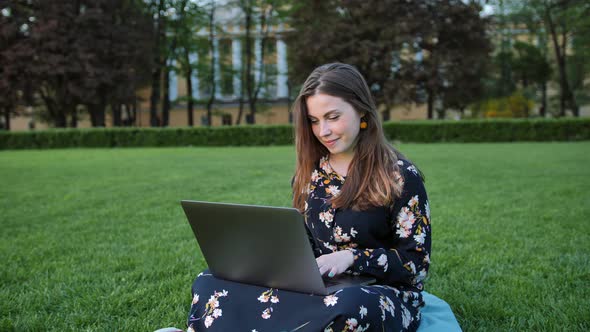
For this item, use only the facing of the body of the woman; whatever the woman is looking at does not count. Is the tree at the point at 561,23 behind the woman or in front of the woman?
behind

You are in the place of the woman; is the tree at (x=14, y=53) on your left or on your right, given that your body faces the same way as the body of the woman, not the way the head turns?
on your right

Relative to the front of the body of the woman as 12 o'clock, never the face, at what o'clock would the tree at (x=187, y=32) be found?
The tree is roughly at 4 o'clock from the woman.

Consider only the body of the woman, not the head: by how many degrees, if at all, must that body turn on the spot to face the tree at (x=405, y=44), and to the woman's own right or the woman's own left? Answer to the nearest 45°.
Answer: approximately 135° to the woman's own right

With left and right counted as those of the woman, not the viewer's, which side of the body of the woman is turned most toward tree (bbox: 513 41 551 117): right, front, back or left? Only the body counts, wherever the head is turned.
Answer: back

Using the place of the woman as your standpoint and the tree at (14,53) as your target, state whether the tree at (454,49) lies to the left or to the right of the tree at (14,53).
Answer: right

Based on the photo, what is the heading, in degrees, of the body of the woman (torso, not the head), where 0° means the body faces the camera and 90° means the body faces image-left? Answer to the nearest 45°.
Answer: approximately 45°

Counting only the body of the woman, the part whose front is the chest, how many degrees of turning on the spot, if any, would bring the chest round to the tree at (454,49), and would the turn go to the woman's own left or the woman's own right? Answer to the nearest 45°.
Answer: approximately 135° to the woman's own right

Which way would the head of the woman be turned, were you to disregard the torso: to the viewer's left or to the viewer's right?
to the viewer's left

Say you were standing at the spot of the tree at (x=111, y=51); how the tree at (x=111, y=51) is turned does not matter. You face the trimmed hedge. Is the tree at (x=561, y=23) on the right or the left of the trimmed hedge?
left

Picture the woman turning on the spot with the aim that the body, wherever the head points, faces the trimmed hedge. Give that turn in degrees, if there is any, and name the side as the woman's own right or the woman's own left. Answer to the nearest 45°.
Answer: approximately 135° to the woman's own right
